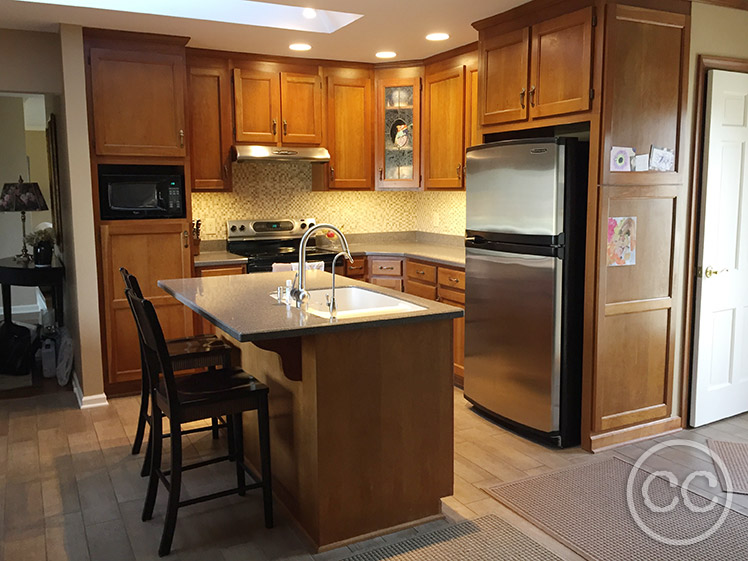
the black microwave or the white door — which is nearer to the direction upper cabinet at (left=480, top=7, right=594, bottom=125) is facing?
the black microwave

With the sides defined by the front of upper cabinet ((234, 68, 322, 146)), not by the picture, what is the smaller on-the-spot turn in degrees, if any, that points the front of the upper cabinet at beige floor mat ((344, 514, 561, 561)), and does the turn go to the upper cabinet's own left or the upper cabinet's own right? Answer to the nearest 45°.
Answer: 0° — it already faces it

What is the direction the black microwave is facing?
toward the camera

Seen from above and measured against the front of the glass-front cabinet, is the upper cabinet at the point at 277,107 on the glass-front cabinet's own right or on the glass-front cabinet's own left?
on the glass-front cabinet's own right

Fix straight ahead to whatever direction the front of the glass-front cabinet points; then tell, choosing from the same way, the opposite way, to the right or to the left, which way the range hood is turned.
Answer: the same way

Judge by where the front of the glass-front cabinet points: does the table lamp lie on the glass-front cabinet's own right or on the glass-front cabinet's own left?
on the glass-front cabinet's own right

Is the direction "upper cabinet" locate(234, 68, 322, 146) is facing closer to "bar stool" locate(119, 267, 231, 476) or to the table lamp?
the bar stool

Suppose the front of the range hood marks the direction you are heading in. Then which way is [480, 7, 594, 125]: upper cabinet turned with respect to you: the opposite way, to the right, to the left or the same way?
to the right

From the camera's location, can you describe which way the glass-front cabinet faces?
facing the viewer

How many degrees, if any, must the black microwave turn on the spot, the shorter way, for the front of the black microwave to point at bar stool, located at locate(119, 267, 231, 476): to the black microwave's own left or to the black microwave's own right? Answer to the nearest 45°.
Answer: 0° — it already faces it

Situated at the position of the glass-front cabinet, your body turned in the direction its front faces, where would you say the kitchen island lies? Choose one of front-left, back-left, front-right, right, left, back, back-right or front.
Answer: front

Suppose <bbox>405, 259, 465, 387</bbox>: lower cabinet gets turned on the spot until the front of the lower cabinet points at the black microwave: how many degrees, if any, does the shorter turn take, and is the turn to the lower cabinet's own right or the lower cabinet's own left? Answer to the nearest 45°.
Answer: approximately 45° to the lower cabinet's own right

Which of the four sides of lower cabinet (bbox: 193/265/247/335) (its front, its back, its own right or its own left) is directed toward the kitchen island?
front

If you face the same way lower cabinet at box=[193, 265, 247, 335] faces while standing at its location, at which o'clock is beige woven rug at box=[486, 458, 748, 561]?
The beige woven rug is roughly at 11 o'clock from the lower cabinet.

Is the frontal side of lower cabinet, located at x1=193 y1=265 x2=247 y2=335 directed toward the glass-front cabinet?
no

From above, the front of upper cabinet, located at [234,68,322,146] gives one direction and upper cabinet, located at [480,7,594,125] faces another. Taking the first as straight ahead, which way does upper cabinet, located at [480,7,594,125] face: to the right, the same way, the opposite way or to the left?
to the right

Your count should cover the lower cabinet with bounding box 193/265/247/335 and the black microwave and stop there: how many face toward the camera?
2

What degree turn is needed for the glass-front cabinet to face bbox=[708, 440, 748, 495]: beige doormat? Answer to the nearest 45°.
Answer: approximately 45° to its left
